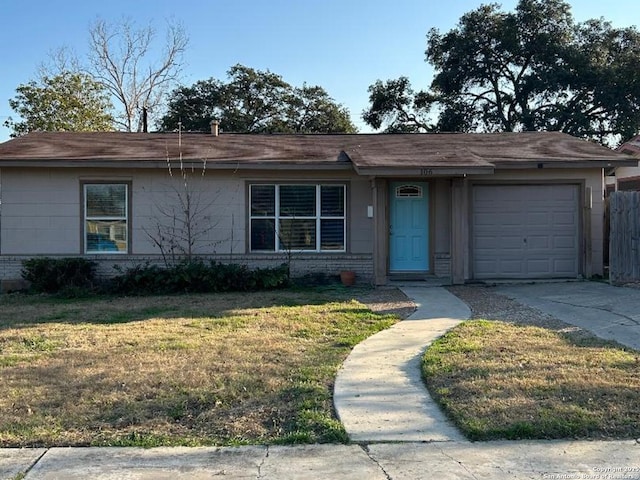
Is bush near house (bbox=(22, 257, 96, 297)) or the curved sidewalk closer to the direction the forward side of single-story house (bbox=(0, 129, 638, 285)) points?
the curved sidewalk

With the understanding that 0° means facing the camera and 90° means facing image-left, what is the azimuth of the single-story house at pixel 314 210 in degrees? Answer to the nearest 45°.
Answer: approximately 0°

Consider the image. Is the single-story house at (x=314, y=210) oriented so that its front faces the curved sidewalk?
yes

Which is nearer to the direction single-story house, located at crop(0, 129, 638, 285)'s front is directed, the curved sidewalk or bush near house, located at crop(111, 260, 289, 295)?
the curved sidewalk

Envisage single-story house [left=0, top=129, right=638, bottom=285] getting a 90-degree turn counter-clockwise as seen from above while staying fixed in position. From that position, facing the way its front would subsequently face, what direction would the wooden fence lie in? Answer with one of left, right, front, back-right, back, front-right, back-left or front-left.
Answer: front

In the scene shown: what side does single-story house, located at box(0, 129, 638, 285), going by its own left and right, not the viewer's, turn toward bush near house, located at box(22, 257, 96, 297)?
right
